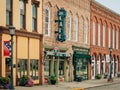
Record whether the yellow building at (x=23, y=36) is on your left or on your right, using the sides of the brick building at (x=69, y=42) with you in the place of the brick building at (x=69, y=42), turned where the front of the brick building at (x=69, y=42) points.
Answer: on your right

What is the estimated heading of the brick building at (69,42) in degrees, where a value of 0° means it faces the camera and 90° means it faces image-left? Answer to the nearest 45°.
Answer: approximately 315°

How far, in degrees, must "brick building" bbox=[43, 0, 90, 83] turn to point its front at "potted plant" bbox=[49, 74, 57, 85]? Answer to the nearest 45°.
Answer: approximately 45° to its right

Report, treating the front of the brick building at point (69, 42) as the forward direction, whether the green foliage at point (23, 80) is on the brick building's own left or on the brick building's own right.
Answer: on the brick building's own right
